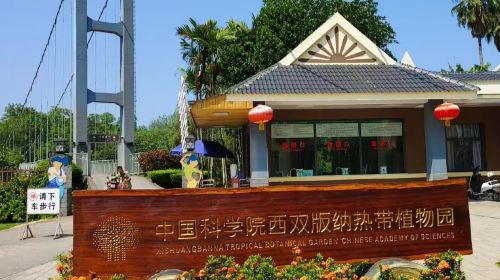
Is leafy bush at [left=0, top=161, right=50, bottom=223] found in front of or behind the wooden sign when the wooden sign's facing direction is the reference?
behind

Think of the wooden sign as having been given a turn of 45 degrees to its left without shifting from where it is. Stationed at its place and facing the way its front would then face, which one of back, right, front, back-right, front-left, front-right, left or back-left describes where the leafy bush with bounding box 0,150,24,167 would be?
back

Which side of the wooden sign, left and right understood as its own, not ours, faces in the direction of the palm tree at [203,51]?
back

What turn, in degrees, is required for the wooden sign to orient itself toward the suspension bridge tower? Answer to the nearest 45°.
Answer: approximately 180°

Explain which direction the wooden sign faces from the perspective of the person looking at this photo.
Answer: facing the viewer

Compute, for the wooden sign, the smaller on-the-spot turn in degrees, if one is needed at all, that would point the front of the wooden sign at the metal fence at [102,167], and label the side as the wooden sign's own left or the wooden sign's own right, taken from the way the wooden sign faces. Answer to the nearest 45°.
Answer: approximately 180°

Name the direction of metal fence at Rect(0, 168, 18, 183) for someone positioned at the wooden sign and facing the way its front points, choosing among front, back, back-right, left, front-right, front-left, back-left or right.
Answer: back-right

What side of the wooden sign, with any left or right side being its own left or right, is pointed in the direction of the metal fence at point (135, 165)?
back

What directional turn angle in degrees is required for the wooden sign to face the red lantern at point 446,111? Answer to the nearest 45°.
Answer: approximately 135° to its left

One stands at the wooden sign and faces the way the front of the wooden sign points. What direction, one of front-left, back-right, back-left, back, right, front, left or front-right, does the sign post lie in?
back-right

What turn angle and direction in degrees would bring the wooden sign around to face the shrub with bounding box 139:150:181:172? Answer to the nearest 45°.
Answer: approximately 180°

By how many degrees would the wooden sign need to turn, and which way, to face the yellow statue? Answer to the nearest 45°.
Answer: approximately 180°
